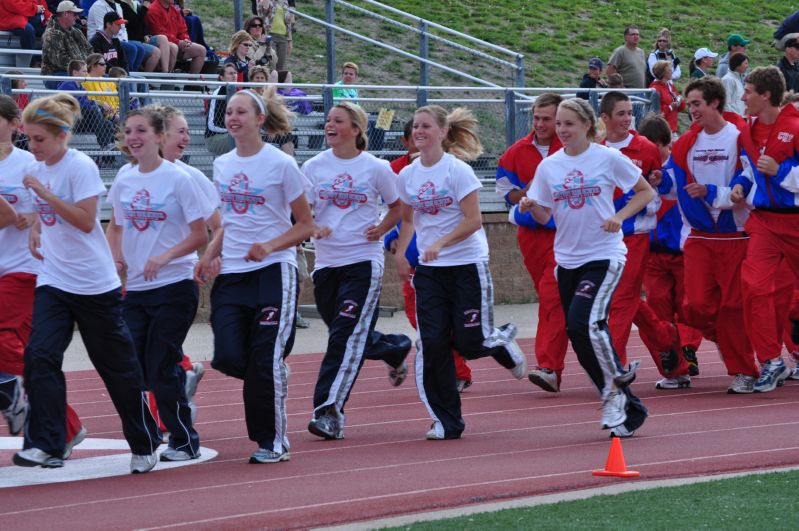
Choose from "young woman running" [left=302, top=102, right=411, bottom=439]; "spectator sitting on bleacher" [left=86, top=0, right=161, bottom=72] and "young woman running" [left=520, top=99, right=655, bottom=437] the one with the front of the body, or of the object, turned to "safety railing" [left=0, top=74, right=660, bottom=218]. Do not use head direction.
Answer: the spectator sitting on bleacher

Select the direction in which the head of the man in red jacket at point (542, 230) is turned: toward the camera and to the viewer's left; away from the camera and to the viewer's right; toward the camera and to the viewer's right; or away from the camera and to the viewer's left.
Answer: toward the camera and to the viewer's left

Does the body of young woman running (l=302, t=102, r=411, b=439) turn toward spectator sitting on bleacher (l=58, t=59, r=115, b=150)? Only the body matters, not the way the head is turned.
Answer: no

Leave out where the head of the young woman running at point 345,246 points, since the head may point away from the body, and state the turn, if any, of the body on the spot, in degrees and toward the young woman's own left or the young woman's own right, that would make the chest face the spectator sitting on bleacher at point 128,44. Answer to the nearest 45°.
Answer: approximately 135° to the young woman's own right

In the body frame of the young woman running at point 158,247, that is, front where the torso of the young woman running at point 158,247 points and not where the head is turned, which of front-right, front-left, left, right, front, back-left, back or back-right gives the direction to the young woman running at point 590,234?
back-left

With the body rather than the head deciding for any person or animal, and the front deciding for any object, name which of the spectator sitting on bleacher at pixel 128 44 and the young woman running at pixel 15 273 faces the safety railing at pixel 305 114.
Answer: the spectator sitting on bleacher

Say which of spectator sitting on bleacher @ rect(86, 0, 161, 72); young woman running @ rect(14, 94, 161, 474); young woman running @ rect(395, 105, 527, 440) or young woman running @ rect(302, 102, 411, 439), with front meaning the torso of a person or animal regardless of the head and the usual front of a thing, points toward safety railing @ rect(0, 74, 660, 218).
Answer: the spectator sitting on bleacher

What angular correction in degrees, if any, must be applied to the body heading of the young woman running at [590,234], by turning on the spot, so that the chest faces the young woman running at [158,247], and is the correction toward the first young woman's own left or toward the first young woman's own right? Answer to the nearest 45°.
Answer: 0° — they already face them

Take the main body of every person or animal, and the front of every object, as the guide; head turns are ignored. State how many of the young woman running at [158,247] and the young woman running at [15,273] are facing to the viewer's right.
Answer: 0

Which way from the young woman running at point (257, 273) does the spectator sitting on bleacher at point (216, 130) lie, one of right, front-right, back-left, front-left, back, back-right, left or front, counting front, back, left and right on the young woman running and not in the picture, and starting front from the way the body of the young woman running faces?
back-right

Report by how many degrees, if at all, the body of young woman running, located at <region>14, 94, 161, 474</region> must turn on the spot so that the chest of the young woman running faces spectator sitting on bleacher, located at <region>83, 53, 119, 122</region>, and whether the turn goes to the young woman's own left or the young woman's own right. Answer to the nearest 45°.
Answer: approximately 135° to the young woman's own right

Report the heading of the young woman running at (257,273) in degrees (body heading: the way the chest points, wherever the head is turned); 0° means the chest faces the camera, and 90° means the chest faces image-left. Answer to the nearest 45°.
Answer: approximately 45°

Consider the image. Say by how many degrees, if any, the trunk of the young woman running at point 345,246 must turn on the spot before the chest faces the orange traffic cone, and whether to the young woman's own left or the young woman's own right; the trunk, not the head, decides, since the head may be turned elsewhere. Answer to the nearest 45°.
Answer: approximately 90° to the young woman's own left

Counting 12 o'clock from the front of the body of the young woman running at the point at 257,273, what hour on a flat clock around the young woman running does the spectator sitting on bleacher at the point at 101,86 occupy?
The spectator sitting on bleacher is roughly at 4 o'clock from the young woman running.

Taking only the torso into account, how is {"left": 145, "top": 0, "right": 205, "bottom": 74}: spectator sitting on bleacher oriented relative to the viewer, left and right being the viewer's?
facing the viewer and to the right of the viewer

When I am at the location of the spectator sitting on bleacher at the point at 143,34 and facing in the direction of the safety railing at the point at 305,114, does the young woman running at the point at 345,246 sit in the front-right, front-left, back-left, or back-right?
front-right

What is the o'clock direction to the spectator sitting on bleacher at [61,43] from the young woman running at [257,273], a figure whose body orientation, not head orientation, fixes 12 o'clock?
The spectator sitting on bleacher is roughly at 4 o'clock from the young woman running.

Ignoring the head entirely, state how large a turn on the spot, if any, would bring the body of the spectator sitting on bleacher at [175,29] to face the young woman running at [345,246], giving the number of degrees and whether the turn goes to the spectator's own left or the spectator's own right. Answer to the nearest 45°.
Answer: approximately 45° to the spectator's own right

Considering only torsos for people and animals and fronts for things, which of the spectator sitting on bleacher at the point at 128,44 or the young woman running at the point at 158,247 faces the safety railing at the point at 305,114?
the spectator sitting on bleacher

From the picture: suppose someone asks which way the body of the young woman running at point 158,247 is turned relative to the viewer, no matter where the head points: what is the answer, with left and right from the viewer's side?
facing the viewer and to the left of the viewer
